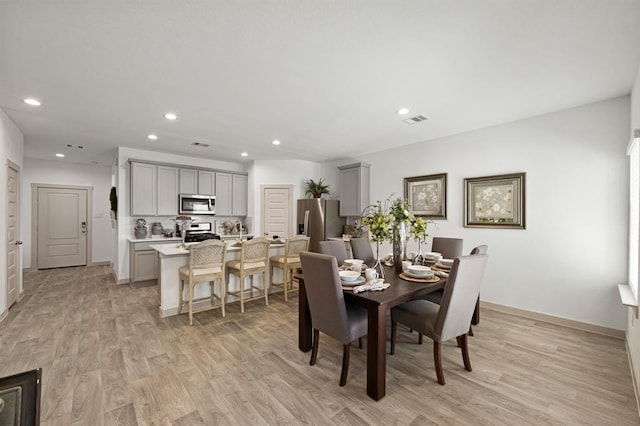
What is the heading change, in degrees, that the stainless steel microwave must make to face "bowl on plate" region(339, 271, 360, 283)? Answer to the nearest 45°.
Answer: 0° — it already faces it

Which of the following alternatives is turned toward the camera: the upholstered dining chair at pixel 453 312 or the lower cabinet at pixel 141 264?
the lower cabinet

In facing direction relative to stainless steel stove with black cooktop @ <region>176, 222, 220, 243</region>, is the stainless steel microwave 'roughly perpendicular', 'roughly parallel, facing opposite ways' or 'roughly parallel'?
roughly parallel

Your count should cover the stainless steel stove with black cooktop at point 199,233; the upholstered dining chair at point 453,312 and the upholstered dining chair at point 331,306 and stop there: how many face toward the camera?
1

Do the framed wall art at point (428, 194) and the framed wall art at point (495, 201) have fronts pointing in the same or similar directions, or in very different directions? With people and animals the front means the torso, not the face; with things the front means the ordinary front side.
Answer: same or similar directions

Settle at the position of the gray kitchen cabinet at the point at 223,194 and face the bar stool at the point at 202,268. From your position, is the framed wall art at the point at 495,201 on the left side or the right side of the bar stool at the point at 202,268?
left

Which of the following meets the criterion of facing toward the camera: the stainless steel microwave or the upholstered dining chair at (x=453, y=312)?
the stainless steel microwave

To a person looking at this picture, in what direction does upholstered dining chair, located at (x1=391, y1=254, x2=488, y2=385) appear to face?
facing away from the viewer and to the left of the viewer

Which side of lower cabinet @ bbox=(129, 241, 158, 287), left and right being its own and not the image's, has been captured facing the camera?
front

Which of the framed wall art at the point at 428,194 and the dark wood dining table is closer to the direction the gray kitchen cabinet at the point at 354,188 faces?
the dark wood dining table

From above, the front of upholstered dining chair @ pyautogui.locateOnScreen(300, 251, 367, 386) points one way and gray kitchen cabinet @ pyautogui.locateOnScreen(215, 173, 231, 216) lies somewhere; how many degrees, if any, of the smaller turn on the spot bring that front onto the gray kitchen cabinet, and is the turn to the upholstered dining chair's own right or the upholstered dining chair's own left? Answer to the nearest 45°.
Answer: approximately 90° to the upholstered dining chair's own left

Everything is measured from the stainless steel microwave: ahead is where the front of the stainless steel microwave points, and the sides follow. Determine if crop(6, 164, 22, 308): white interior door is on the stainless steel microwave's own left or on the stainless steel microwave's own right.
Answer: on the stainless steel microwave's own right

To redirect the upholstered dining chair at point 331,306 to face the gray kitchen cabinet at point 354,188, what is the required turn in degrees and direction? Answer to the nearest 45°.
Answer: approximately 45° to its left

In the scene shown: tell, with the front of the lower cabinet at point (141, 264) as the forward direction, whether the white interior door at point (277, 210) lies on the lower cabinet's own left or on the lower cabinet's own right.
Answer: on the lower cabinet's own left

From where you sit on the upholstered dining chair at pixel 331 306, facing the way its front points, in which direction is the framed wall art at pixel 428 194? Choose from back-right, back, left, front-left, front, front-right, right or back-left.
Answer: front

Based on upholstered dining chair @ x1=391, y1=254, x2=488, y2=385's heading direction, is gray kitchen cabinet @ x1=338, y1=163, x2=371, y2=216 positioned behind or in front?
in front

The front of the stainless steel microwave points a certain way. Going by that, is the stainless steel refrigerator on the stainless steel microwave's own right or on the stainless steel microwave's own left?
on the stainless steel microwave's own left
